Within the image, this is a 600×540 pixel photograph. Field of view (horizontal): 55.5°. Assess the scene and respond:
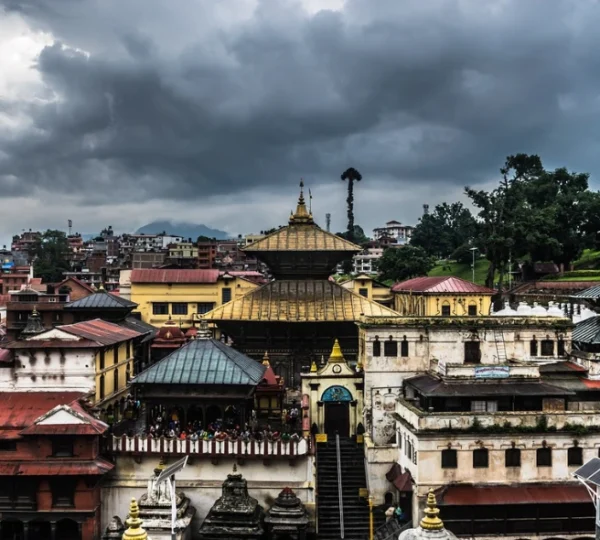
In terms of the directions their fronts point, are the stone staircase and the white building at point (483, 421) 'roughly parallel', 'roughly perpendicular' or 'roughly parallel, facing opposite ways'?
roughly parallel

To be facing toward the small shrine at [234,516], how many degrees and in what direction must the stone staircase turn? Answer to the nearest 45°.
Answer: approximately 45° to its right

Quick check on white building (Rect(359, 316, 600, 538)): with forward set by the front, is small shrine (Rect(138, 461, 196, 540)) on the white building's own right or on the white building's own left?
on the white building's own right

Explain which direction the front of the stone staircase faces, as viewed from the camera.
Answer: facing the viewer

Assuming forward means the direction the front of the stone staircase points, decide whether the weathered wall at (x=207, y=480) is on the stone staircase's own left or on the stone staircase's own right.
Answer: on the stone staircase's own right

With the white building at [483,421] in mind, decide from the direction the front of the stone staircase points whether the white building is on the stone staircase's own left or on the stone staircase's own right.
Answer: on the stone staircase's own left

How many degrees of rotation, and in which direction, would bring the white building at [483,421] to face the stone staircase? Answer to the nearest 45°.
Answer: approximately 90° to its right

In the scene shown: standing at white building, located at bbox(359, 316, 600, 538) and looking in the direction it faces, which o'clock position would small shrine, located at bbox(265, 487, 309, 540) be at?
The small shrine is roughly at 2 o'clock from the white building.

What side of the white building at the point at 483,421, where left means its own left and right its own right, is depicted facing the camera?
front

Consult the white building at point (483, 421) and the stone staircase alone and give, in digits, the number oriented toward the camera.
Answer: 2

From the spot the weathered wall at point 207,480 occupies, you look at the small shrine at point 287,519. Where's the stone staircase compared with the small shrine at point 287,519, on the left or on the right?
left

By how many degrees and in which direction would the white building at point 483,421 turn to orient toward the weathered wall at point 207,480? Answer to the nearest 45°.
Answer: approximately 90° to its right

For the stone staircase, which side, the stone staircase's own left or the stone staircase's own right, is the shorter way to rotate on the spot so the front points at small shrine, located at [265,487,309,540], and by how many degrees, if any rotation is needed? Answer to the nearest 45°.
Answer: approximately 45° to the stone staircase's own right

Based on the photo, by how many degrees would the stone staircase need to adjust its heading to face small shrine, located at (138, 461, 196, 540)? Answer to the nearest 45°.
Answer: approximately 45° to its right
